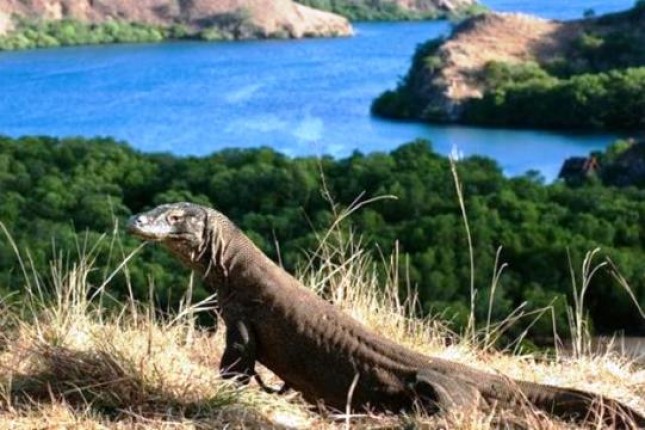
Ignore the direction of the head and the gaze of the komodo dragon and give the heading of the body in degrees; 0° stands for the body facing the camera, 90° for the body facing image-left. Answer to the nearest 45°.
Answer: approximately 90°
